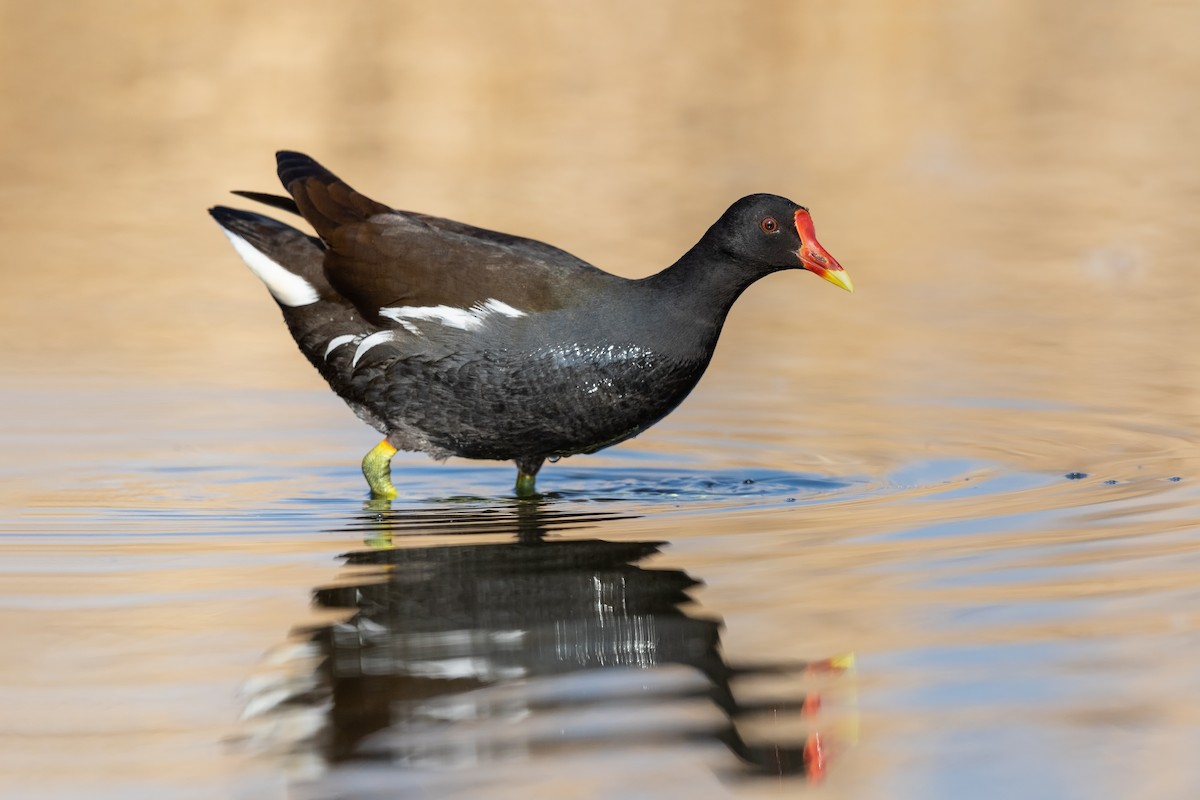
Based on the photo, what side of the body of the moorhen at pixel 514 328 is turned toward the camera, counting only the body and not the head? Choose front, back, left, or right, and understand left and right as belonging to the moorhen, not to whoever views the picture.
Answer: right
